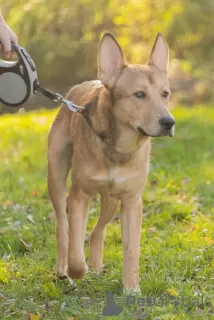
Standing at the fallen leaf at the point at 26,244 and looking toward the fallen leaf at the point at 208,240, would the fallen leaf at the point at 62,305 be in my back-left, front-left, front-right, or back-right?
front-right

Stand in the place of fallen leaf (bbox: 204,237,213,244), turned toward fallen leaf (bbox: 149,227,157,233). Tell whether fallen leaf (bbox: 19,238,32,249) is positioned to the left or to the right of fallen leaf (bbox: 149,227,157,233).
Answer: left

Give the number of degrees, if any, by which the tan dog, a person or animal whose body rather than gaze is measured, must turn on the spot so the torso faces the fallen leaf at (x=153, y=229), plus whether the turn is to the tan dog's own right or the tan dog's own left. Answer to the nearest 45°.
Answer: approximately 135° to the tan dog's own left

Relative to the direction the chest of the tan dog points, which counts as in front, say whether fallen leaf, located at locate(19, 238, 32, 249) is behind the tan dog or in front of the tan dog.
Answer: behind

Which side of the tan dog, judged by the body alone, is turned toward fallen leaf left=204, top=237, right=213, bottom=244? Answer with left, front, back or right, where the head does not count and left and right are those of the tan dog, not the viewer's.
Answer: left

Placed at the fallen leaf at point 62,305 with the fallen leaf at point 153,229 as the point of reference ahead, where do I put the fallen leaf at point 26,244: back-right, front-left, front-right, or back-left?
front-left

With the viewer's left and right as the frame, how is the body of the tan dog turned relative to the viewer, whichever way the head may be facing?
facing the viewer and to the right of the viewer
